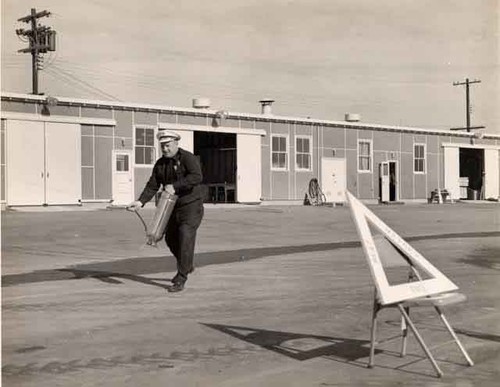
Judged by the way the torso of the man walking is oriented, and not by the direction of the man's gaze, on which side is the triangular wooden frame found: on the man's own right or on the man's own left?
on the man's own left

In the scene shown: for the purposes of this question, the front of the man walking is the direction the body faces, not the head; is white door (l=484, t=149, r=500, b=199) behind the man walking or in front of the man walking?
behind

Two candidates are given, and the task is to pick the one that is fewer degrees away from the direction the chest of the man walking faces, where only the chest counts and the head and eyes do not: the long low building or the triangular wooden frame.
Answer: the triangular wooden frame

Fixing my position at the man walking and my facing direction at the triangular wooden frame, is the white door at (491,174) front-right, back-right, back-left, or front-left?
back-left

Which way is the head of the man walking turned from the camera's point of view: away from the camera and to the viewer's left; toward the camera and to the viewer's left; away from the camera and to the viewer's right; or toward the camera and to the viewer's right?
toward the camera and to the viewer's left

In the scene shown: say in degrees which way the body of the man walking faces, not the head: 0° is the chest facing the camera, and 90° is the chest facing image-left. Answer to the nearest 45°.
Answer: approximately 45°

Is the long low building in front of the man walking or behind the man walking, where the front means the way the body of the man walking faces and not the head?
behind

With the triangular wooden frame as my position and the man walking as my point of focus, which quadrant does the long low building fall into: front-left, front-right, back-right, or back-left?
front-right

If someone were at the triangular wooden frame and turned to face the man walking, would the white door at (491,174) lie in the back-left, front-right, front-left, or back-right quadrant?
front-right
